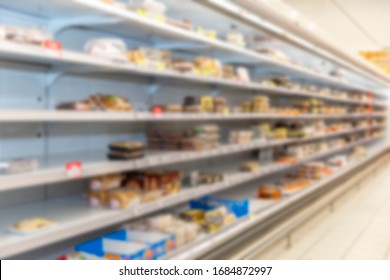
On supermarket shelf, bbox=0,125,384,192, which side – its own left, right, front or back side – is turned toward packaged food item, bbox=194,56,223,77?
left

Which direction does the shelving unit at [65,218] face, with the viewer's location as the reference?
facing the viewer and to the right of the viewer

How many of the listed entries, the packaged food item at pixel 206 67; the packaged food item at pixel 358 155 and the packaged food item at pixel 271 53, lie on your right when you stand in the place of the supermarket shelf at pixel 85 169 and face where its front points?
0

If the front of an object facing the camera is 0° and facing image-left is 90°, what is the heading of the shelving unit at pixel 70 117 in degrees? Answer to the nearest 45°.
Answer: approximately 315°
